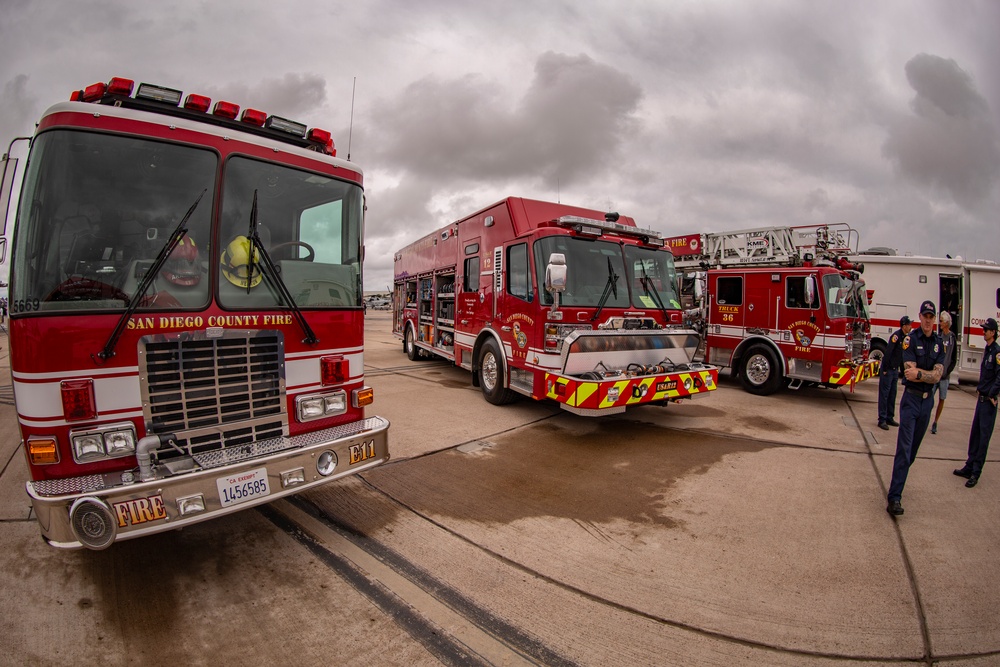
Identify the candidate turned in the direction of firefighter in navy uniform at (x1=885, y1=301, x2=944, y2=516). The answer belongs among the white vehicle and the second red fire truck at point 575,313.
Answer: the second red fire truck

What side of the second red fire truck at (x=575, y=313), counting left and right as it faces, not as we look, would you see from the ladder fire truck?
left

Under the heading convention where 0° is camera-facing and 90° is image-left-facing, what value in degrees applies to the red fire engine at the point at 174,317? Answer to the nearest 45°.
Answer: approximately 0°

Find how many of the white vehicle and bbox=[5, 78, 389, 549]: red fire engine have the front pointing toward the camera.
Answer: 1

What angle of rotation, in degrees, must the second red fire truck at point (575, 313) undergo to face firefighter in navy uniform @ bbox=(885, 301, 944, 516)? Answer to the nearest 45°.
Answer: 0° — it already faces them

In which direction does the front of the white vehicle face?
to the viewer's right

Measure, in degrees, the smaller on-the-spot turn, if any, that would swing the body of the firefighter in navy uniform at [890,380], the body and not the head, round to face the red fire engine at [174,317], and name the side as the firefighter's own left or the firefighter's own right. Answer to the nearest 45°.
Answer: approximately 90° to the firefighter's own right

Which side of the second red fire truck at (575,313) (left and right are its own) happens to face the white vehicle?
left
